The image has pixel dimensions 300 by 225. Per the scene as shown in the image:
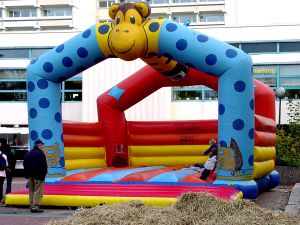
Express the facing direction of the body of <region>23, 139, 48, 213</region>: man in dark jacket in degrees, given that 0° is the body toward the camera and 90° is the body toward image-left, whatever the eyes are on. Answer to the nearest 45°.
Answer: approximately 225°

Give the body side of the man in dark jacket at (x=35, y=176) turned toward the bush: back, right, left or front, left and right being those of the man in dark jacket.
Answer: front
